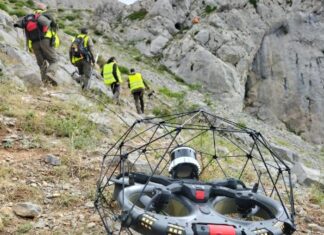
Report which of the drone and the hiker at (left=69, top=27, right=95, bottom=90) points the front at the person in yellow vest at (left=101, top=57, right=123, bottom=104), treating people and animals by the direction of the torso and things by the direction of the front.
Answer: the hiker

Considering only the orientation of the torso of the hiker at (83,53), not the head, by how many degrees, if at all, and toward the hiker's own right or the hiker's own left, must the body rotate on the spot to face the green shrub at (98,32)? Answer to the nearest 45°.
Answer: approximately 45° to the hiker's own left

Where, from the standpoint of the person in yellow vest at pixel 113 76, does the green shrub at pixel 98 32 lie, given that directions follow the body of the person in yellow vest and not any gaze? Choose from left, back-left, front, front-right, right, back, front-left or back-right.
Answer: front-left

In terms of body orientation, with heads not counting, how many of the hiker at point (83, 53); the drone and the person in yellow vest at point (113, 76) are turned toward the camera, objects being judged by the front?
1

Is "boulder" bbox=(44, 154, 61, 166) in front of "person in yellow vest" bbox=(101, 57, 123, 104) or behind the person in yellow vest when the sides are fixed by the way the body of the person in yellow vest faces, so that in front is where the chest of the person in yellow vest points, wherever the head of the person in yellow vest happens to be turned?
behind

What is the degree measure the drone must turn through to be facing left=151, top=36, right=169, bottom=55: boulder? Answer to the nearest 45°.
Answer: approximately 180°

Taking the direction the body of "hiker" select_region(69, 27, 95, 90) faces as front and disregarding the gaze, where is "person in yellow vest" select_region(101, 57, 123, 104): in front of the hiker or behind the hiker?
in front
